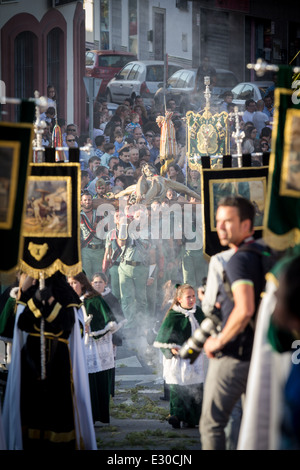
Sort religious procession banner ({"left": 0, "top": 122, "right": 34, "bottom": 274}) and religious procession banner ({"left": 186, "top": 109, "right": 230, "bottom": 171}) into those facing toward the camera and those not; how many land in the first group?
2

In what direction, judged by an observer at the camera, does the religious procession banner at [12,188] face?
facing the viewer

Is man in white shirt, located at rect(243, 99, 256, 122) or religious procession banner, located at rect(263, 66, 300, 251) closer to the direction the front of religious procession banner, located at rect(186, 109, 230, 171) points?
the religious procession banner

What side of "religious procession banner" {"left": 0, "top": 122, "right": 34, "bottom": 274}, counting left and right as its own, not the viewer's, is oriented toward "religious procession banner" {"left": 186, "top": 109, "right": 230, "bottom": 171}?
back

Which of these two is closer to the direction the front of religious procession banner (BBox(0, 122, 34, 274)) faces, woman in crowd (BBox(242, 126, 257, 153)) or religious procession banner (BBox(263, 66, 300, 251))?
the religious procession banner

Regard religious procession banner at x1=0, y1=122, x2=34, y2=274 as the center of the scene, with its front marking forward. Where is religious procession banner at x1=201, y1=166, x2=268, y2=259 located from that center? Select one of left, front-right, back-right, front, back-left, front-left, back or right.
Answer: back-left

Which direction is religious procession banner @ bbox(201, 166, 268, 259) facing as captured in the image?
toward the camera

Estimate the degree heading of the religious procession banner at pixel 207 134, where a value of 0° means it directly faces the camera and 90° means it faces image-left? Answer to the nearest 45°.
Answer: approximately 0°

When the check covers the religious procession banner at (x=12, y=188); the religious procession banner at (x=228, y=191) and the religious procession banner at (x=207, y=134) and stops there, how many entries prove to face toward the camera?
3

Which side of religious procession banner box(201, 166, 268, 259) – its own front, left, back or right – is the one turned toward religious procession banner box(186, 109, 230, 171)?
back

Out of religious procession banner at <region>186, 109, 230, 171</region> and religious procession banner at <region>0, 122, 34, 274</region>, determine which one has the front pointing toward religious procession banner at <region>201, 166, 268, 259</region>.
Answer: religious procession banner at <region>186, 109, 230, 171</region>
